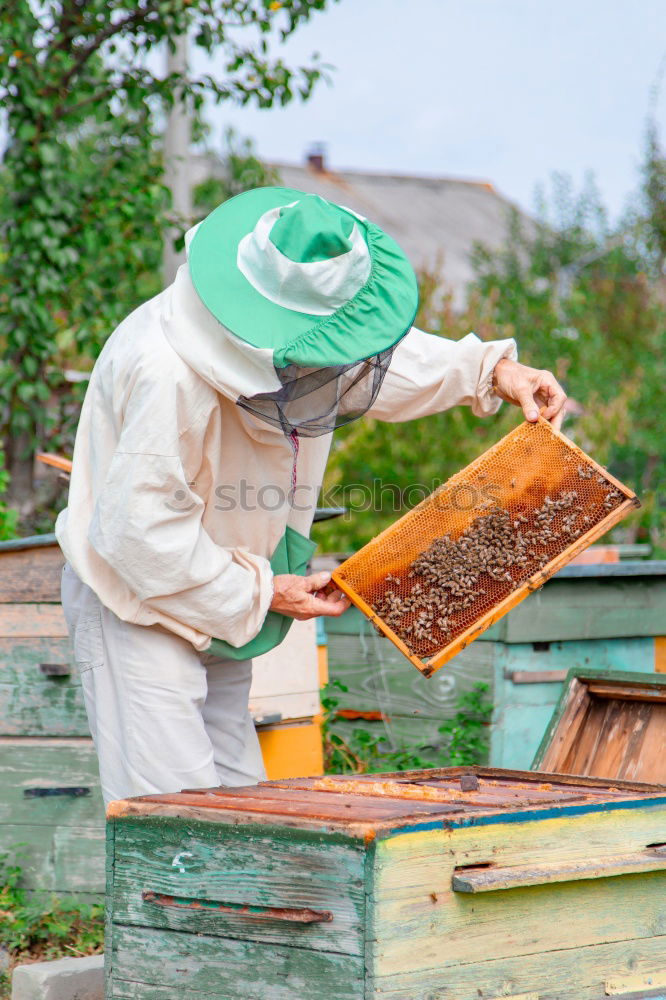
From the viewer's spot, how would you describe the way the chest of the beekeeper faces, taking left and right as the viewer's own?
facing the viewer and to the right of the viewer

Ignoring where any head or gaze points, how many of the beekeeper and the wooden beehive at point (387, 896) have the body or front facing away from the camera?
0

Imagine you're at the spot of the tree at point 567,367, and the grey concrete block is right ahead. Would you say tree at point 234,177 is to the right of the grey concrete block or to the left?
right

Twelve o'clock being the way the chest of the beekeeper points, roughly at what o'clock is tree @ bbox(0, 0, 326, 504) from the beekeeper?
The tree is roughly at 7 o'clock from the beekeeper.

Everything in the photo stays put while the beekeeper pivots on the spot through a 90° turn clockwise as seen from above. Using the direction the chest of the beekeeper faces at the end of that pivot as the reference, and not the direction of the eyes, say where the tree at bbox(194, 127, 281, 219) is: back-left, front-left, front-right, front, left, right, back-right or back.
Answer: back-right

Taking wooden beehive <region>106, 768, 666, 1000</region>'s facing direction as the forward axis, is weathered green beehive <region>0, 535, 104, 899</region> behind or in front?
behind

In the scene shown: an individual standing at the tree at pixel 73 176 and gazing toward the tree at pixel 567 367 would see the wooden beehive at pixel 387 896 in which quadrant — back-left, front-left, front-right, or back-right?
back-right

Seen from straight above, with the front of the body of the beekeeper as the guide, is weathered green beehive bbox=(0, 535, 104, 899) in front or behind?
behind

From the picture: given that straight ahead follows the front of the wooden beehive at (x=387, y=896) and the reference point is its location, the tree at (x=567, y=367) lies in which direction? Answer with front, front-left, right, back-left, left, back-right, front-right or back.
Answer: back-left
